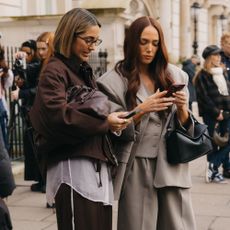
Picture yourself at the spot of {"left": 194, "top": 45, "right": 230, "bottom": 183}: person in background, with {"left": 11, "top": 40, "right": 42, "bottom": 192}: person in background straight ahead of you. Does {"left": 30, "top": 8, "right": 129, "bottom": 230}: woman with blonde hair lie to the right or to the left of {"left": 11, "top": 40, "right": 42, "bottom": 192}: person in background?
left

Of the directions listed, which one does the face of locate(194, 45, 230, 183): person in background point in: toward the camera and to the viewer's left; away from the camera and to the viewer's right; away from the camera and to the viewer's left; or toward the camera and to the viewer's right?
toward the camera and to the viewer's left

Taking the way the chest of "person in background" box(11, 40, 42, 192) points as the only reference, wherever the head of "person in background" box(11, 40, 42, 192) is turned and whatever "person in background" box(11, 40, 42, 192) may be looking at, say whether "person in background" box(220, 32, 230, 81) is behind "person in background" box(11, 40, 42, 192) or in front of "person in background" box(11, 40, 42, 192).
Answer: behind

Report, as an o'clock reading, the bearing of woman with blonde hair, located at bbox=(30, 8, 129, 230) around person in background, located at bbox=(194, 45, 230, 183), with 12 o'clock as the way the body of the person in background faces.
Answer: The woman with blonde hair is roughly at 2 o'clock from the person in background.

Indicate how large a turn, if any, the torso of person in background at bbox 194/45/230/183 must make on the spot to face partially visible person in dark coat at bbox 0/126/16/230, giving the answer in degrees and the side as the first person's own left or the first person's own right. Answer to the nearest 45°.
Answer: approximately 45° to the first person's own right

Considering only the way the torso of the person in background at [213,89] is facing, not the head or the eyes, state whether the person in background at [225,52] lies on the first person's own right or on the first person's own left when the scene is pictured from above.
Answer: on the first person's own left

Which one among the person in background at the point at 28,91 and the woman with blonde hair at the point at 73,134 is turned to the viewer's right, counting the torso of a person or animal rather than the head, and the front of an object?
the woman with blonde hair

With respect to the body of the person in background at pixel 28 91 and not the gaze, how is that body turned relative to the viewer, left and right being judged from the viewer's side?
facing the viewer and to the left of the viewer

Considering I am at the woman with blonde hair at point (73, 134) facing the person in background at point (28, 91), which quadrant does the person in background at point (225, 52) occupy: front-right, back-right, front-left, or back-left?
front-right

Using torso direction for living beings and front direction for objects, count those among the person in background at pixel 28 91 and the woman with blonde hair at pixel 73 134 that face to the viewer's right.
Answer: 1

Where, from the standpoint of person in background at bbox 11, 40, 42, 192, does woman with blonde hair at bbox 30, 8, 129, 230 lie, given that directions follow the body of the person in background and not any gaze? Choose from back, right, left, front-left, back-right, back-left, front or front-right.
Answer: front-left

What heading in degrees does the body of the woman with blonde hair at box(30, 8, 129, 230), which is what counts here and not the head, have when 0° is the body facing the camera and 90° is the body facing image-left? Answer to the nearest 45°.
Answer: approximately 270°
